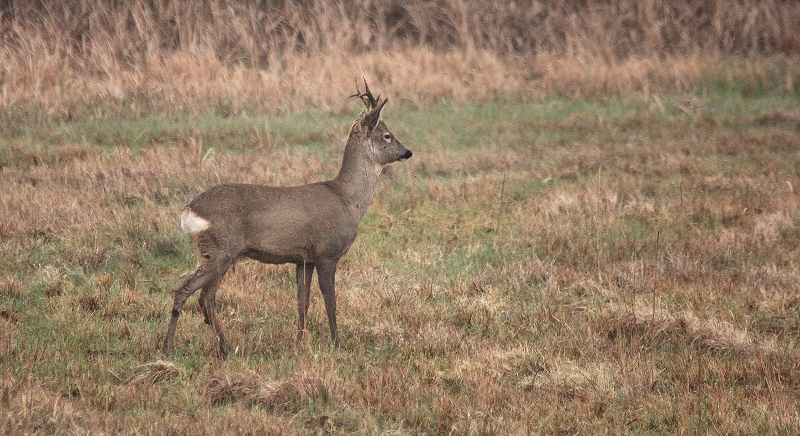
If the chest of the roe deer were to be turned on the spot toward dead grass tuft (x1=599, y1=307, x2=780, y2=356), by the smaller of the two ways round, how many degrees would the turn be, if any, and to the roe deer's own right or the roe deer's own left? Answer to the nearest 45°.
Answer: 0° — it already faces it

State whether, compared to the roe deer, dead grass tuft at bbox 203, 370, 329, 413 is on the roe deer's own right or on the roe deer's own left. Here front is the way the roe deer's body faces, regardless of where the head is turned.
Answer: on the roe deer's own right

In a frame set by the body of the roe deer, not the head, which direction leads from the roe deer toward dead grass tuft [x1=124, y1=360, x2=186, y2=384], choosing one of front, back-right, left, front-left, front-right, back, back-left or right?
back-right

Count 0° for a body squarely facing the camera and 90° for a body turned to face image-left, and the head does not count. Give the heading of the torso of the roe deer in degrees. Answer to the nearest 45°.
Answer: approximately 270°
